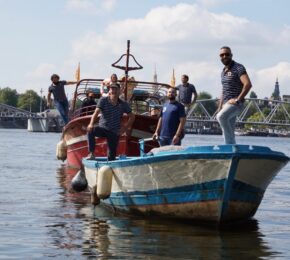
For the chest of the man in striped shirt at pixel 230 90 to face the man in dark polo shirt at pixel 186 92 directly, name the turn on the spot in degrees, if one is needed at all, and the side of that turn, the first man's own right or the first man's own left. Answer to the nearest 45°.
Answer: approximately 135° to the first man's own right

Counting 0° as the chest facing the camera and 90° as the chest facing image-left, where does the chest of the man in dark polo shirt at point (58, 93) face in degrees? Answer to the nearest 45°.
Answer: approximately 0°

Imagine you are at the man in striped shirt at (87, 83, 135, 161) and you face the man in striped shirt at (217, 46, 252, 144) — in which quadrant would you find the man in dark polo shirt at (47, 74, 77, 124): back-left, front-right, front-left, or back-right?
back-left

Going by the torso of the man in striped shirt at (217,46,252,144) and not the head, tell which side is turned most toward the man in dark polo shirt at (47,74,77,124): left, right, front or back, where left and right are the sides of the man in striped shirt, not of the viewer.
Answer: right

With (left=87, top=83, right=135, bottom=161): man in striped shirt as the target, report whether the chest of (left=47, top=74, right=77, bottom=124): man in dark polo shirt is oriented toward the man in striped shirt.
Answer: yes
